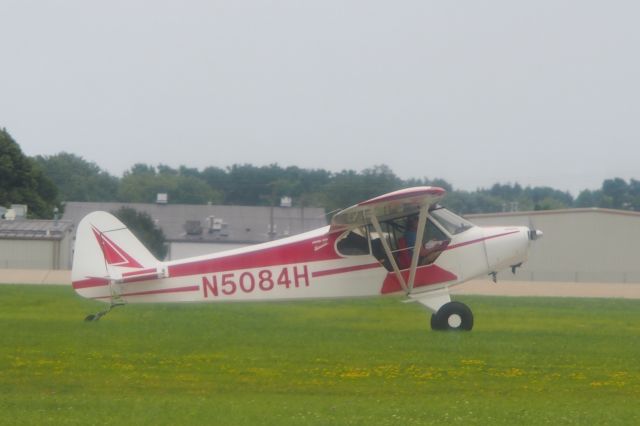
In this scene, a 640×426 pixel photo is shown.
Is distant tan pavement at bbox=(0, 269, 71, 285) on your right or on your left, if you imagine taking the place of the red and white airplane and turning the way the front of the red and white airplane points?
on your left

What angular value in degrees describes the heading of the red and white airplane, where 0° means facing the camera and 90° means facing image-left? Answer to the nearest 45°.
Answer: approximately 270°
